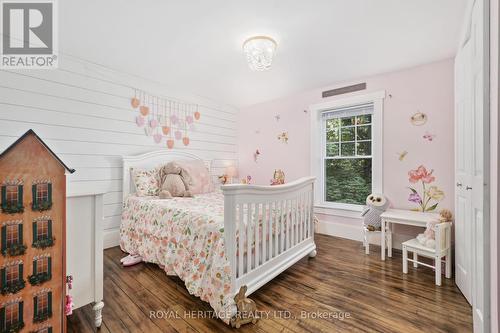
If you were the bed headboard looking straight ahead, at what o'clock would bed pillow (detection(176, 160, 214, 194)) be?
The bed pillow is roughly at 11 o'clock from the bed headboard.

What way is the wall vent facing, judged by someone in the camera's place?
facing the viewer and to the left of the viewer

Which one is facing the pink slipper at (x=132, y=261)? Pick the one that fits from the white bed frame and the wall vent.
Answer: the wall vent

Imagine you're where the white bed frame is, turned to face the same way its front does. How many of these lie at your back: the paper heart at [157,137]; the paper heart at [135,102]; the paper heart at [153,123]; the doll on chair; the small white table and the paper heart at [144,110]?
4

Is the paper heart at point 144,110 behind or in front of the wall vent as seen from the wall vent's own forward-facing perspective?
in front

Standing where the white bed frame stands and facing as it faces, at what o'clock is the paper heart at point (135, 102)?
The paper heart is roughly at 6 o'clock from the white bed frame.

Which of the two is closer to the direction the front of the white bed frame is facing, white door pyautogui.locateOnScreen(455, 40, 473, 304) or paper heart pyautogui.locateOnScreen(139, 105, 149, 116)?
the white door

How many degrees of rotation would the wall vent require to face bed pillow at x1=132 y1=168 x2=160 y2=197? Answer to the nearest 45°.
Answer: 0° — it already faces it

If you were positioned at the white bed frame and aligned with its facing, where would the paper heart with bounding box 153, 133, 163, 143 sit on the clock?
The paper heart is roughly at 6 o'clock from the white bed frame.

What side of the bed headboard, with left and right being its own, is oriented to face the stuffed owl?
front

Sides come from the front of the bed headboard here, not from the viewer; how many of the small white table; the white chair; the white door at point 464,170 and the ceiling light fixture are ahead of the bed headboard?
4
